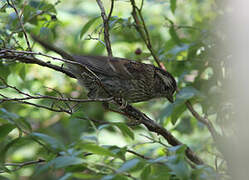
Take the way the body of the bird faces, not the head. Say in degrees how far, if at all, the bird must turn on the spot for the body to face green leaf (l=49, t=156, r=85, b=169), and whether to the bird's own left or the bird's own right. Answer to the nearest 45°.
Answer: approximately 90° to the bird's own right

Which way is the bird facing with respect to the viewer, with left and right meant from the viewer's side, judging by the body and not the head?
facing to the right of the viewer

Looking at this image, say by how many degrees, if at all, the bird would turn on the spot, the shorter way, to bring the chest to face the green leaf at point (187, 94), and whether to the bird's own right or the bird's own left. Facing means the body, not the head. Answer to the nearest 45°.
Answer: approximately 45° to the bird's own right

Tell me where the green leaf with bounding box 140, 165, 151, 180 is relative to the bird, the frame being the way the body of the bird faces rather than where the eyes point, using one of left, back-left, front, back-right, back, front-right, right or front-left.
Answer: right

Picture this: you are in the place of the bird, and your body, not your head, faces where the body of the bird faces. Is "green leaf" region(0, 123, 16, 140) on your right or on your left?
on your right

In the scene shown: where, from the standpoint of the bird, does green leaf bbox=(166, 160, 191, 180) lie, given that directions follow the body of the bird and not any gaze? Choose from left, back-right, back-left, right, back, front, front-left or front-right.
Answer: right

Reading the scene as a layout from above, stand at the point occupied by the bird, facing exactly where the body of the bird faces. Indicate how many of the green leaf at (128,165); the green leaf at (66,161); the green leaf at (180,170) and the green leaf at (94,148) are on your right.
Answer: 4

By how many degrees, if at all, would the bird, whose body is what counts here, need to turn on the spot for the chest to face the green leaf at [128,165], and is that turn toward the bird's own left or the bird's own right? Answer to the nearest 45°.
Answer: approximately 90° to the bird's own right

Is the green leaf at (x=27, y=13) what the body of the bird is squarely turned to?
no

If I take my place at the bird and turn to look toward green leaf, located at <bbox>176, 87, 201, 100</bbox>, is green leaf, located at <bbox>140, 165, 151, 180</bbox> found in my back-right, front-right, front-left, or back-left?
front-right
